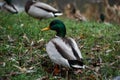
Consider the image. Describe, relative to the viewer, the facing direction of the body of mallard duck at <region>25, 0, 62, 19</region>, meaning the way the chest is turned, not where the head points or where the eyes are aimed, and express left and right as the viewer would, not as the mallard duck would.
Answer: facing to the left of the viewer

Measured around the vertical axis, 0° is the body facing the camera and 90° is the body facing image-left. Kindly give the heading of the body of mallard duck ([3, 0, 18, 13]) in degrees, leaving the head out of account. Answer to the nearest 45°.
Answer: approximately 90°

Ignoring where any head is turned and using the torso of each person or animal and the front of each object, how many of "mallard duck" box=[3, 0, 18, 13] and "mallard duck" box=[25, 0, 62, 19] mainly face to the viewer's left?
2

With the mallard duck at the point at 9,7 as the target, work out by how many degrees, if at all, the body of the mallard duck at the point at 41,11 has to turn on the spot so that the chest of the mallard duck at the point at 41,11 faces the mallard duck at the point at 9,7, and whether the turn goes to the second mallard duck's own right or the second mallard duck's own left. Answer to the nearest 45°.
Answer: approximately 45° to the second mallard duck's own right

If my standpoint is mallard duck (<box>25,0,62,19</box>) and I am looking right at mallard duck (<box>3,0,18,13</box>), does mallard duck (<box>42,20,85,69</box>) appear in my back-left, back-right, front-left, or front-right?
back-left

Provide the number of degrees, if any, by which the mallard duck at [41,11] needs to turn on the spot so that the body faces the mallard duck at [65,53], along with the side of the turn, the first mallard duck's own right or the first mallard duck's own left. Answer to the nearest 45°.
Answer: approximately 90° to the first mallard duck's own left
